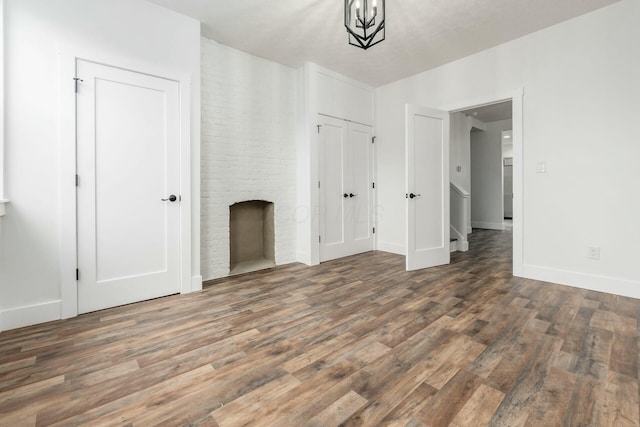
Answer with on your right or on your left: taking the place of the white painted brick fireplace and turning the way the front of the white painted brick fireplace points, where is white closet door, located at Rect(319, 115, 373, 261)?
on your left

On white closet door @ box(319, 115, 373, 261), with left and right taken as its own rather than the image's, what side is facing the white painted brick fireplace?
right

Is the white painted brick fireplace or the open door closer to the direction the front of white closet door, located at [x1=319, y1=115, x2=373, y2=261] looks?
the open door

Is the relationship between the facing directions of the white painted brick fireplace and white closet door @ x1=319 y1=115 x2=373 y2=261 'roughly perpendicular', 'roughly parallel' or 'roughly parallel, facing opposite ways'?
roughly parallel

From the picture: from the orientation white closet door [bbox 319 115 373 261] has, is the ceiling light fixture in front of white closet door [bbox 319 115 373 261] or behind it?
in front

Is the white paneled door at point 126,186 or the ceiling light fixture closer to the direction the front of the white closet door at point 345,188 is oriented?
the ceiling light fixture

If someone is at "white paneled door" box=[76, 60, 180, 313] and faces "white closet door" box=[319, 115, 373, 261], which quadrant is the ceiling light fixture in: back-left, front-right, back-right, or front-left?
front-right

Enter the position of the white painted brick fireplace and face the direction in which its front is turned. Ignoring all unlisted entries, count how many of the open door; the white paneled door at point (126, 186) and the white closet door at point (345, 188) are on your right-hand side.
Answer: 1

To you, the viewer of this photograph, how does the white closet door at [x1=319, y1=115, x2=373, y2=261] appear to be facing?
facing the viewer and to the right of the viewer

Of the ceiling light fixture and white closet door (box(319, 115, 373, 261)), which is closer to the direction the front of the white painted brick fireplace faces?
the ceiling light fixture

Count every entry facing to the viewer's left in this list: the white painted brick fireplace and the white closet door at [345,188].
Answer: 0

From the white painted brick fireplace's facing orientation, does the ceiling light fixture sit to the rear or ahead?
ahead
